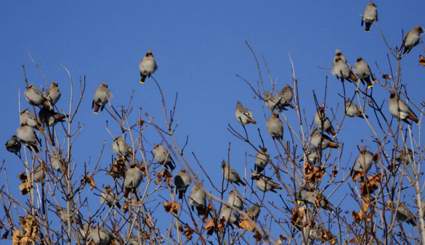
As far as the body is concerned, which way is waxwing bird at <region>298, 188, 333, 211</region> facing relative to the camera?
to the viewer's left

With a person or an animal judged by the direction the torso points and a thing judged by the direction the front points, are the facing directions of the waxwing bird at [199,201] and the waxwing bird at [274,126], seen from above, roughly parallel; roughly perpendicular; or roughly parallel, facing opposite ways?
roughly parallel

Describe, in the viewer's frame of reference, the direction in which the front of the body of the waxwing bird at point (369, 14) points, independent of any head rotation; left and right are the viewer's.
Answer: facing the viewer and to the right of the viewer

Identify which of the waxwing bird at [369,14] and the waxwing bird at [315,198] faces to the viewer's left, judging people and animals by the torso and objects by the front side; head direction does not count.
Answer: the waxwing bird at [315,198]

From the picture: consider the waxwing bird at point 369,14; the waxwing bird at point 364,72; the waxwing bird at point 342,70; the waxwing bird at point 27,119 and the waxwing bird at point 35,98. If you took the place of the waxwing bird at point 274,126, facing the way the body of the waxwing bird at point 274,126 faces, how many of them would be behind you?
3

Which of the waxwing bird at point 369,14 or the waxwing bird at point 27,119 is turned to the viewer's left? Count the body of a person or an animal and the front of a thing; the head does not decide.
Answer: the waxwing bird at point 27,119

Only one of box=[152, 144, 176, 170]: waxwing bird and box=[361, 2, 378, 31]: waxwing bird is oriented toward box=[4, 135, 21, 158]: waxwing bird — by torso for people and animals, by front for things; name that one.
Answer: box=[152, 144, 176, 170]: waxwing bird
